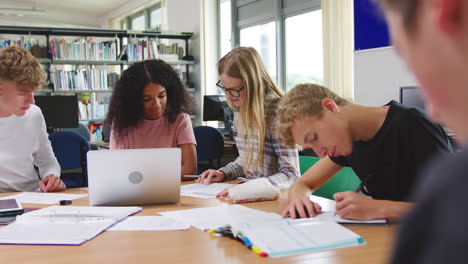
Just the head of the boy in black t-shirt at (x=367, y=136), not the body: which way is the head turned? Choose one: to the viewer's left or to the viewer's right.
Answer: to the viewer's left

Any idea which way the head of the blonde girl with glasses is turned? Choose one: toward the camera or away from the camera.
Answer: toward the camera

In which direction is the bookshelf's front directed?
toward the camera

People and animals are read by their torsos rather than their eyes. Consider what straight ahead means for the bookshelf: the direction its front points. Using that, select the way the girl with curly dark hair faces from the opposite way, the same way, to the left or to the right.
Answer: the same way

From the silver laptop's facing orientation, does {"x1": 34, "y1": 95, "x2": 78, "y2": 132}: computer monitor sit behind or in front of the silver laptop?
in front

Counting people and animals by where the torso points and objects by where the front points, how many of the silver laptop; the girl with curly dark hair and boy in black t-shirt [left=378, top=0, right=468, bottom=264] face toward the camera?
1

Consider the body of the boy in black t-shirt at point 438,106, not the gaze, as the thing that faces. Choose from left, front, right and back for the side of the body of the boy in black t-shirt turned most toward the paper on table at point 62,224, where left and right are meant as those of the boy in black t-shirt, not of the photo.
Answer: front

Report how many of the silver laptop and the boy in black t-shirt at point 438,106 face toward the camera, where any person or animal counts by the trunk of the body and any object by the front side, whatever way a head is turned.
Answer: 0

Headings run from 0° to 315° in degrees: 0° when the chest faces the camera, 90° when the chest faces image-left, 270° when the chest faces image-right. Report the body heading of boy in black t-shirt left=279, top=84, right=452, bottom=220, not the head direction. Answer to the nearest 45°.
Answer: approximately 45°

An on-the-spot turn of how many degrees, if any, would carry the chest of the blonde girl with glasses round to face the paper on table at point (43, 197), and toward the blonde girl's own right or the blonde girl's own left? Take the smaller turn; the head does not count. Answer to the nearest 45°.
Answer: approximately 45° to the blonde girl's own right

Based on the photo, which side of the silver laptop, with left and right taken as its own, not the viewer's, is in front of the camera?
back

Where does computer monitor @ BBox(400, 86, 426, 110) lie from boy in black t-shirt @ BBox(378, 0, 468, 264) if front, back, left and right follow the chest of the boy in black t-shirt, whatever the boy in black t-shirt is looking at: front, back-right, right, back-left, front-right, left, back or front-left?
front-right

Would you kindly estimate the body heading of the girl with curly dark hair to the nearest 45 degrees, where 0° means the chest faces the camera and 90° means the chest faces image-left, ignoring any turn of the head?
approximately 0°

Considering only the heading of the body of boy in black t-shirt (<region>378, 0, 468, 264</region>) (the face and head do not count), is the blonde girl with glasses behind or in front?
in front

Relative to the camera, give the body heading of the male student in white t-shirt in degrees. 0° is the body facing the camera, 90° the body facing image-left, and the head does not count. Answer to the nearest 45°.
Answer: approximately 315°

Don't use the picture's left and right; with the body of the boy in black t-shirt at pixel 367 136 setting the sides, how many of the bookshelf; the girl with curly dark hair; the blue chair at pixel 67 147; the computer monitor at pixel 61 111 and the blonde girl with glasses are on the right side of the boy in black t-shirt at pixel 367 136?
5

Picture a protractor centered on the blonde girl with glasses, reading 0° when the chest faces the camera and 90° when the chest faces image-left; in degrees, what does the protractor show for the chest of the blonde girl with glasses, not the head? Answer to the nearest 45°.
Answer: approximately 45°

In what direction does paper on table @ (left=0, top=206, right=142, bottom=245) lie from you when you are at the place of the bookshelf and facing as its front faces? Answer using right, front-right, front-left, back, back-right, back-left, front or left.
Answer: front

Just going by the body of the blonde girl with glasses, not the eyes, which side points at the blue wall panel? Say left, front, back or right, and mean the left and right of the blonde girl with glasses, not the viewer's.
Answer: back

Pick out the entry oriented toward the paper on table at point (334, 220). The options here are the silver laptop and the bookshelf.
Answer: the bookshelf

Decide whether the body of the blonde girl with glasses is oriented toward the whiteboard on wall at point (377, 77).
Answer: no

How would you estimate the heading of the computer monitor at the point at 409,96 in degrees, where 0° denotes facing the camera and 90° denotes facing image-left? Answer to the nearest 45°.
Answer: approximately 45°
